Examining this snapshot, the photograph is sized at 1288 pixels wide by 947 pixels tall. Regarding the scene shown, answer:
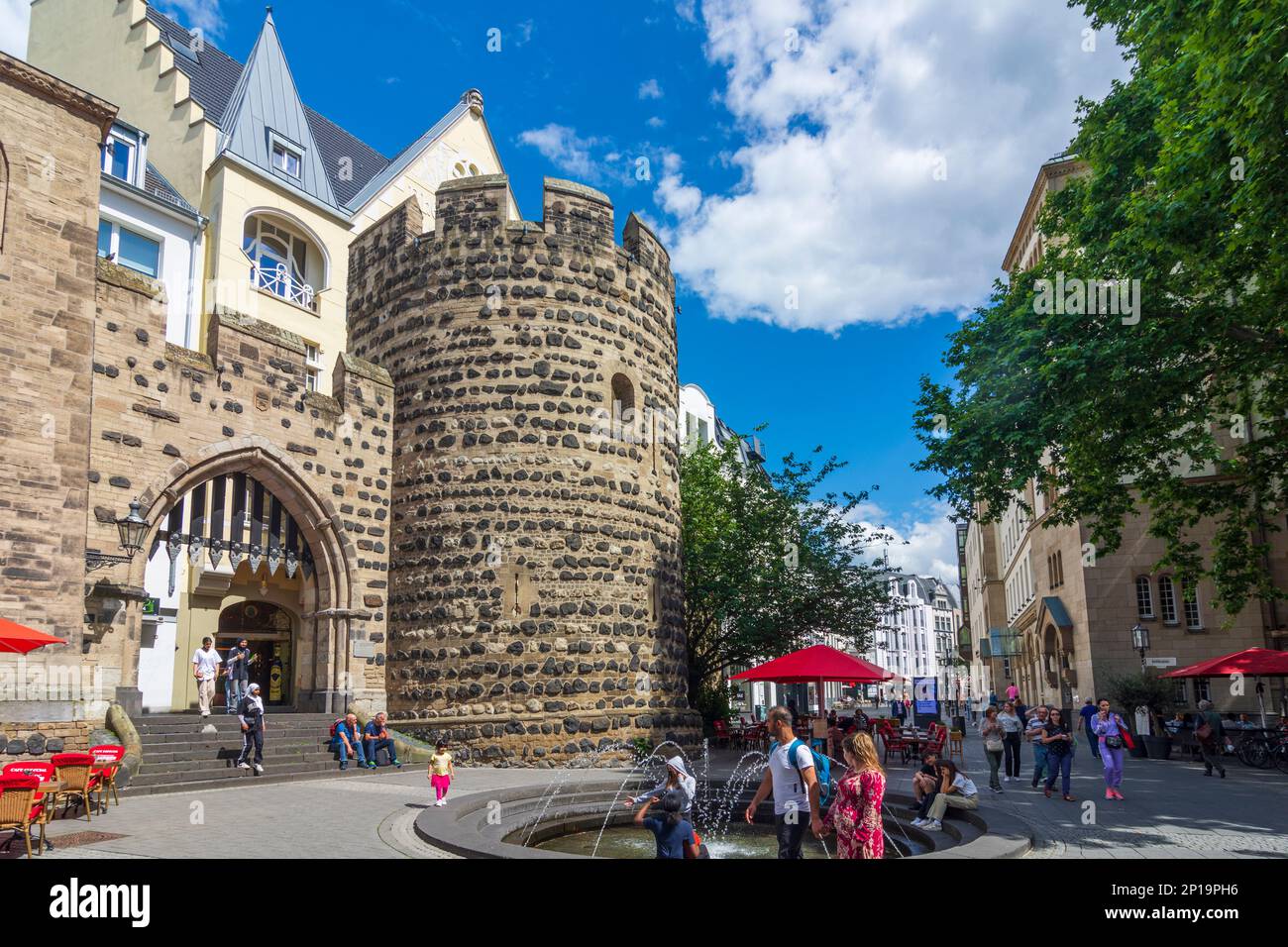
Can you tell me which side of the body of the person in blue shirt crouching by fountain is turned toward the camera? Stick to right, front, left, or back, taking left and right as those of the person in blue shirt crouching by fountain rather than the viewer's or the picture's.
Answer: back

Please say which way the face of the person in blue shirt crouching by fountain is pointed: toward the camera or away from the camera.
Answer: away from the camera

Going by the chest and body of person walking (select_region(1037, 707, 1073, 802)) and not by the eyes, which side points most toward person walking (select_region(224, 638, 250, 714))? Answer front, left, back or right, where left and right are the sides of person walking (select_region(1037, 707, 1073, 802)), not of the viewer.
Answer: right

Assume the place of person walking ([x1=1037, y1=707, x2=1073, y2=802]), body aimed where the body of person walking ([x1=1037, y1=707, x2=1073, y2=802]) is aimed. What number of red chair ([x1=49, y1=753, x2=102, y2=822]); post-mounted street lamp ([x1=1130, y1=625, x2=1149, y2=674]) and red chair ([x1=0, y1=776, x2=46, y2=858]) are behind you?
1

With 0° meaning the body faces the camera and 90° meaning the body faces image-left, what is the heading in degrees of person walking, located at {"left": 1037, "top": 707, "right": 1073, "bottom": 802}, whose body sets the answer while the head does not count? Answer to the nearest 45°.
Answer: approximately 0°

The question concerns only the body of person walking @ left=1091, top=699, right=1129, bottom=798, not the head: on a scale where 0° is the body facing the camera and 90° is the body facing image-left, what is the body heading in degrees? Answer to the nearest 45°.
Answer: approximately 0°

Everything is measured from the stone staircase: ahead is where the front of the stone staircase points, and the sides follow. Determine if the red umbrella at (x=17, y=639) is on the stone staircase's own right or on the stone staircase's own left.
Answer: on the stone staircase's own right

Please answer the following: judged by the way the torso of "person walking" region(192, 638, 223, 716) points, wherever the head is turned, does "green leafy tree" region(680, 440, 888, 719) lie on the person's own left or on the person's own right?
on the person's own left

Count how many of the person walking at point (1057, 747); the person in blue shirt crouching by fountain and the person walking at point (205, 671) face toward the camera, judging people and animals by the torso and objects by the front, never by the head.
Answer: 2

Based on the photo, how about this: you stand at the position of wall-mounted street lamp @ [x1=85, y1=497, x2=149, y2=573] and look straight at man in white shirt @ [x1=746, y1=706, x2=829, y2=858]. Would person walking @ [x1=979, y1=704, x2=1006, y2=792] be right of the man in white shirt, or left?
left

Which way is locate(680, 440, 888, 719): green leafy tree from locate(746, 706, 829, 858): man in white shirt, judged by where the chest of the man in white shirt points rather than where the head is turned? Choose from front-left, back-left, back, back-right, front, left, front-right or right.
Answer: back-right
